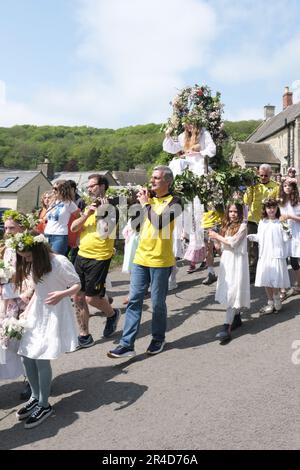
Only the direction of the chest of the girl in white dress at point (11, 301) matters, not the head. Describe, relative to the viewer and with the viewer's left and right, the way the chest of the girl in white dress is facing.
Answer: facing the viewer and to the left of the viewer

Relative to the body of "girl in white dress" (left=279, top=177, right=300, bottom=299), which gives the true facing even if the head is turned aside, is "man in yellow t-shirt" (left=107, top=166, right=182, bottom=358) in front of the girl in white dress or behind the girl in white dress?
in front

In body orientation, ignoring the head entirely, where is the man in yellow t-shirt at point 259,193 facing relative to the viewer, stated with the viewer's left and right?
facing the viewer

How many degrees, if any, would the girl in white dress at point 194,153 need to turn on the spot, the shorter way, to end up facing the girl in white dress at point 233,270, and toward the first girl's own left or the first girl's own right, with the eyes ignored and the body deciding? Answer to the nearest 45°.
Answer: approximately 45° to the first girl's own left

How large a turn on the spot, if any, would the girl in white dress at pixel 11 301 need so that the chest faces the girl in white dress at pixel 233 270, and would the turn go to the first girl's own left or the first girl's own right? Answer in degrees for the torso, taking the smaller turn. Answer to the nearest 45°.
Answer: approximately 135° to the first girl's own left

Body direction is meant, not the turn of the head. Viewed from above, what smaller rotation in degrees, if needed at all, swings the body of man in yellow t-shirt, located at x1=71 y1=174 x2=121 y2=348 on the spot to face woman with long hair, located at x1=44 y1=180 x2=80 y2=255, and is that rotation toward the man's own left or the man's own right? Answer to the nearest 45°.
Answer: approximately 135° to the man's own right

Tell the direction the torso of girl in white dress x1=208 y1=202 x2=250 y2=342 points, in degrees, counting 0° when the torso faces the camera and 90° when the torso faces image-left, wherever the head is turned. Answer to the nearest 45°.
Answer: approximately 45°

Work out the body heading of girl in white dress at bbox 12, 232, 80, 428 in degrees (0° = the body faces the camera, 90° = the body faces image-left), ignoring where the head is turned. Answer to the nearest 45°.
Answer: approximately 45°

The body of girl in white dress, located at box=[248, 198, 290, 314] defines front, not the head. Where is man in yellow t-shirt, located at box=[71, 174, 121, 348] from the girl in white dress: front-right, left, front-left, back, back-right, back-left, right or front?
front-right

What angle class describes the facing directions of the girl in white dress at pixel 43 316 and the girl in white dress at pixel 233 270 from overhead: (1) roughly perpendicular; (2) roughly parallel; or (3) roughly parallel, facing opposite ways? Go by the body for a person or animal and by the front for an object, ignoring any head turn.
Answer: roughly parallel

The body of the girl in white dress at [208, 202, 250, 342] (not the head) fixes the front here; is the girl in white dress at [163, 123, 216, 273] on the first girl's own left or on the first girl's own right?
on the first girl's own right

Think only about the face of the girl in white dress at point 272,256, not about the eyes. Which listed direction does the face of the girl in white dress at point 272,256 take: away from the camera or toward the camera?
toward the camera

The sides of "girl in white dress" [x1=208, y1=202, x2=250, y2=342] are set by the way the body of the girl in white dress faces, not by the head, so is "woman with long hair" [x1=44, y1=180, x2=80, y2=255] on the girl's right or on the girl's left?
on the girl's right

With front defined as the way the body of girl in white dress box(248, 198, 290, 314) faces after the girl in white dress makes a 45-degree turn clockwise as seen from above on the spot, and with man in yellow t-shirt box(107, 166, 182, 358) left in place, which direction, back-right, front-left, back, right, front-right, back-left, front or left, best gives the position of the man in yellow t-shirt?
front

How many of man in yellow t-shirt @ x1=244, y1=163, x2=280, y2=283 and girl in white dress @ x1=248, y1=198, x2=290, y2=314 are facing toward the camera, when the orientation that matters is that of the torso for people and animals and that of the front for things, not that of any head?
2
